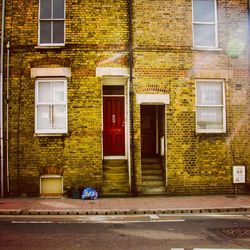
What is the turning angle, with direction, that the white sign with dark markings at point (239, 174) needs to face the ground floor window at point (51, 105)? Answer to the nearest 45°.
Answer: approximately 90° to its right

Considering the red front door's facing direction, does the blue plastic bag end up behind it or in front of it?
in front

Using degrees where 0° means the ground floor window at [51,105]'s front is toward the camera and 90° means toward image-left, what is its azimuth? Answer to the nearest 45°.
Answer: approximately 0°

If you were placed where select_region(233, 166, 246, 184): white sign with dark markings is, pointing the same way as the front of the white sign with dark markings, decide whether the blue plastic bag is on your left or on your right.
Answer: on your right

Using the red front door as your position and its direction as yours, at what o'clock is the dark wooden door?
The dark wooden door is roughly at 8 o'clock from the red front door.

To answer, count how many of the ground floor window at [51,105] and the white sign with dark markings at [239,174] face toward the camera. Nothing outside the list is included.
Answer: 2
